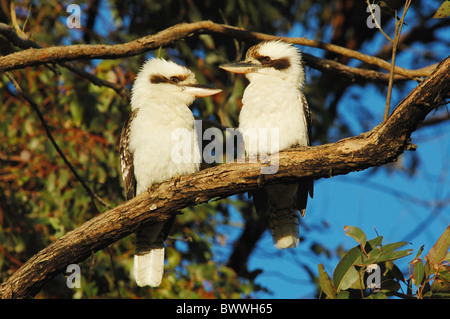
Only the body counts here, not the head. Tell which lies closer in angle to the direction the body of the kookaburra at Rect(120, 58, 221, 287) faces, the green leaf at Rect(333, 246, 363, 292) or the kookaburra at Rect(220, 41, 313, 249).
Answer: the green leaf

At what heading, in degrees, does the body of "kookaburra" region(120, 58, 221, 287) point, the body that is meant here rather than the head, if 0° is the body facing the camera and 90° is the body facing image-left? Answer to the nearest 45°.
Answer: approximately 315°

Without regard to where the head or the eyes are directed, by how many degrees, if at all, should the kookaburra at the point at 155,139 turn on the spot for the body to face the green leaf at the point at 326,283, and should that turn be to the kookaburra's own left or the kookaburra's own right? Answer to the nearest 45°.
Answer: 0° — it already faces it

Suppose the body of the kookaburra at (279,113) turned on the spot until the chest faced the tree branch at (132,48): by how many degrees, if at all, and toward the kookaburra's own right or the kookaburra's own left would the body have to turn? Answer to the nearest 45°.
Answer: approximately 45° to the kookaburra's own right
